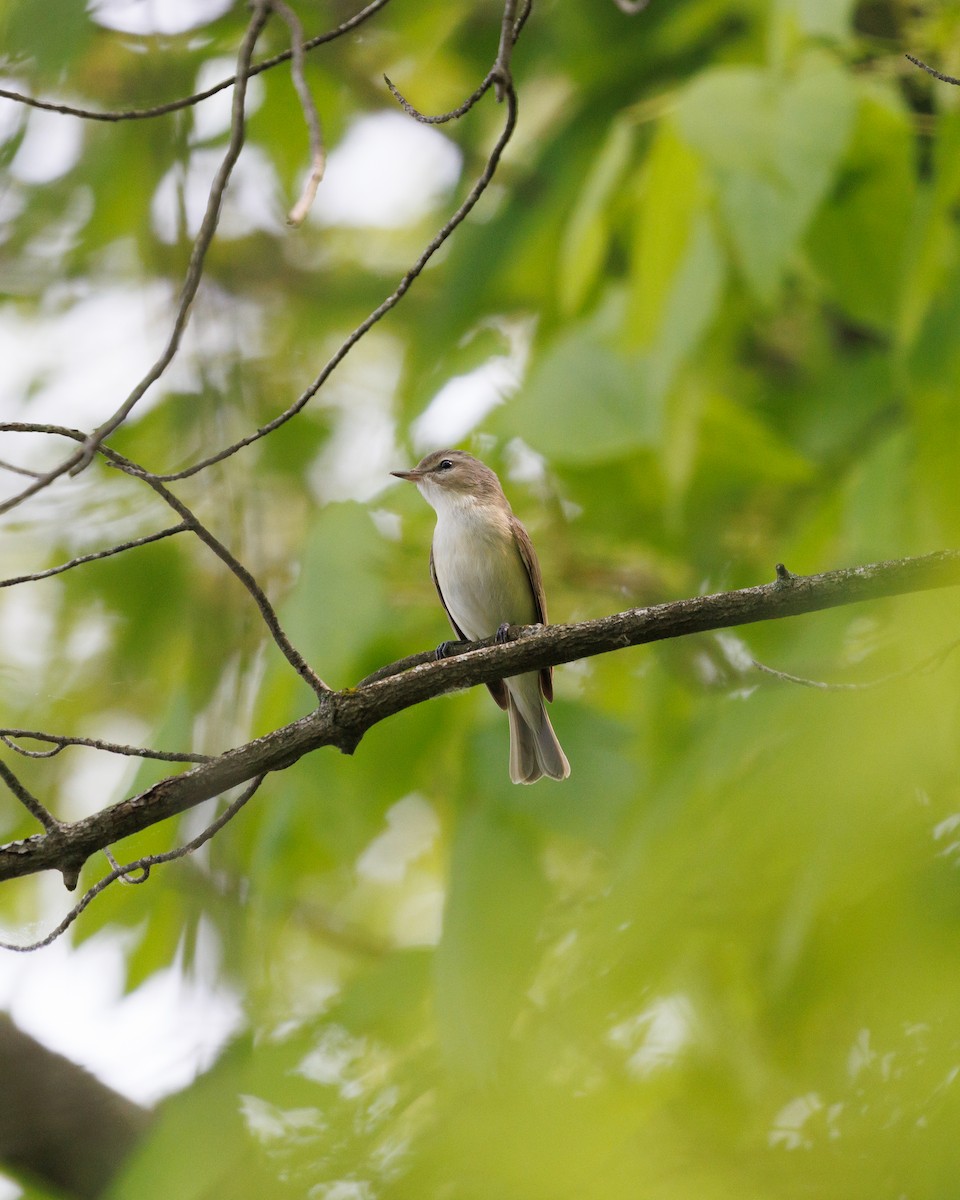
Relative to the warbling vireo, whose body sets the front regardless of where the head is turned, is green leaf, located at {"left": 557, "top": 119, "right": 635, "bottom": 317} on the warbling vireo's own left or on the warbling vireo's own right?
on the warbling vireo's own left

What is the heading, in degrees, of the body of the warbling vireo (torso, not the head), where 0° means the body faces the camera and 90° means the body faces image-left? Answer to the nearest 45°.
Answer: approximately 45°
